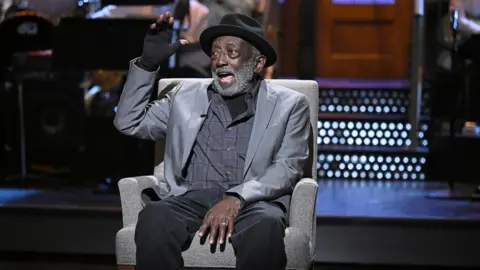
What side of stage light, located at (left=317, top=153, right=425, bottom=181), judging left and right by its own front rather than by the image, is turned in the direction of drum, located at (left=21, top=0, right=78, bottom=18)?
right

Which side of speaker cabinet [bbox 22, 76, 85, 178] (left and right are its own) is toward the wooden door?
left

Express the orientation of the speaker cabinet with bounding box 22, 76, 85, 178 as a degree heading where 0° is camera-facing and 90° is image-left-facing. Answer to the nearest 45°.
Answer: approximately 0°

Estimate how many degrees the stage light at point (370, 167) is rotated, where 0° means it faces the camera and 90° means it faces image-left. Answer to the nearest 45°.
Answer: approximately 0°
